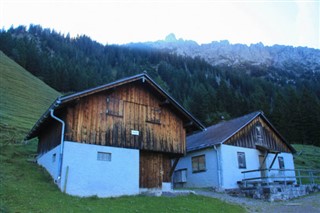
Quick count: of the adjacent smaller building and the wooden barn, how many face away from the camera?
0

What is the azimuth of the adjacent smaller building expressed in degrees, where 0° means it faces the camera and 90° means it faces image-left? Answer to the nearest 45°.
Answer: approximately 315°

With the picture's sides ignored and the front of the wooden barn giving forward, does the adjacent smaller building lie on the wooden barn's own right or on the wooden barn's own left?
on the wooden barn's own left

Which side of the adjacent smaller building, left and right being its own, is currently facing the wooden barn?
right

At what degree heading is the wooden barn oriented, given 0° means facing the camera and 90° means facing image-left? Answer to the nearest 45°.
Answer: approximately 315°
